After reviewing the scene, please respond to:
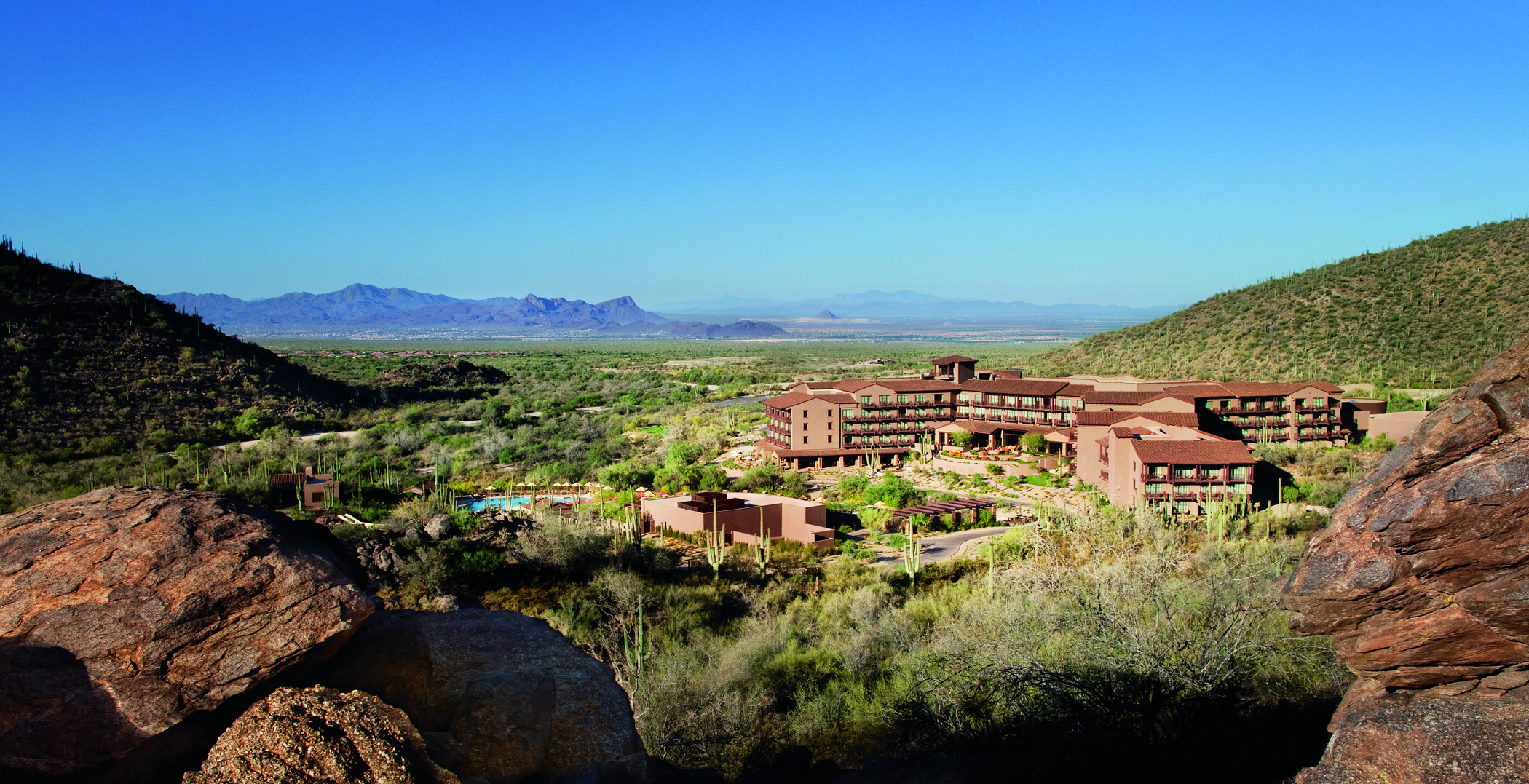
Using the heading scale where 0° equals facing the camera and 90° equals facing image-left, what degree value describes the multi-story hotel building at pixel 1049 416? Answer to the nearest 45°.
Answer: approximately 0°

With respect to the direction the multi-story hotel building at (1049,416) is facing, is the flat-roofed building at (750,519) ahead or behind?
ahead

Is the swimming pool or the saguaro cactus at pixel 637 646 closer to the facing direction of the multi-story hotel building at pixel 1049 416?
the saguaro cactus

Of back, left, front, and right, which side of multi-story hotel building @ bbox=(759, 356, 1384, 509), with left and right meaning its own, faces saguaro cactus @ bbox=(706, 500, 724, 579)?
front

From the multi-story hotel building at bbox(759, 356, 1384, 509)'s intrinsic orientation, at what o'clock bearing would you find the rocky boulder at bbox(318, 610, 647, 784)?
The rocky boulder is roughly at 12 o'clock from the multi-story hotel building.

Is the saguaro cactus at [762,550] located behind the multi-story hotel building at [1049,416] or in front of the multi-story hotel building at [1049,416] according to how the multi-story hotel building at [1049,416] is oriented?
in front

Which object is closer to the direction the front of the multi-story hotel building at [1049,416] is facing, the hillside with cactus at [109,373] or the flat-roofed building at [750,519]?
the flat-roofed building

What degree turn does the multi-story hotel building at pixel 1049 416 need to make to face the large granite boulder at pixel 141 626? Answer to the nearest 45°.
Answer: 0° — it already faces it

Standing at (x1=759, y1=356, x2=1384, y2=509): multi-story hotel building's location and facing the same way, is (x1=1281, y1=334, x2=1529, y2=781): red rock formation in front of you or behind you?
in front

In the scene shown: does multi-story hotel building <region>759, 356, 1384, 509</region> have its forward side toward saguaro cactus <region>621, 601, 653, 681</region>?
yes

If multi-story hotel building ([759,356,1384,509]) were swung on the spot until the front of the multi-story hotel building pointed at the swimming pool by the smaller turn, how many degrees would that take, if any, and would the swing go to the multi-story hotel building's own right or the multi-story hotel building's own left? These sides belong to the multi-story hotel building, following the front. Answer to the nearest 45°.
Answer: approximately 45° to the multi-story hotel building's own right

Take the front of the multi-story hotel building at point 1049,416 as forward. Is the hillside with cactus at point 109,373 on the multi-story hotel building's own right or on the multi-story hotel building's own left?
on the multi-story hotel building's own right

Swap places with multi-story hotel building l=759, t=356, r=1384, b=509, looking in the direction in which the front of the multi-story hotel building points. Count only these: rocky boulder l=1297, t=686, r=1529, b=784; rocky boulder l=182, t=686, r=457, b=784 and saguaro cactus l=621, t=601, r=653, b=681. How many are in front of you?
3

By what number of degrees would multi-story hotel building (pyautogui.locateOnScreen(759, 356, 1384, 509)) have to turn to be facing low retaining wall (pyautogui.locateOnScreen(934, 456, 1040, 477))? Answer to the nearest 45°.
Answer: approximately 45° to its right
